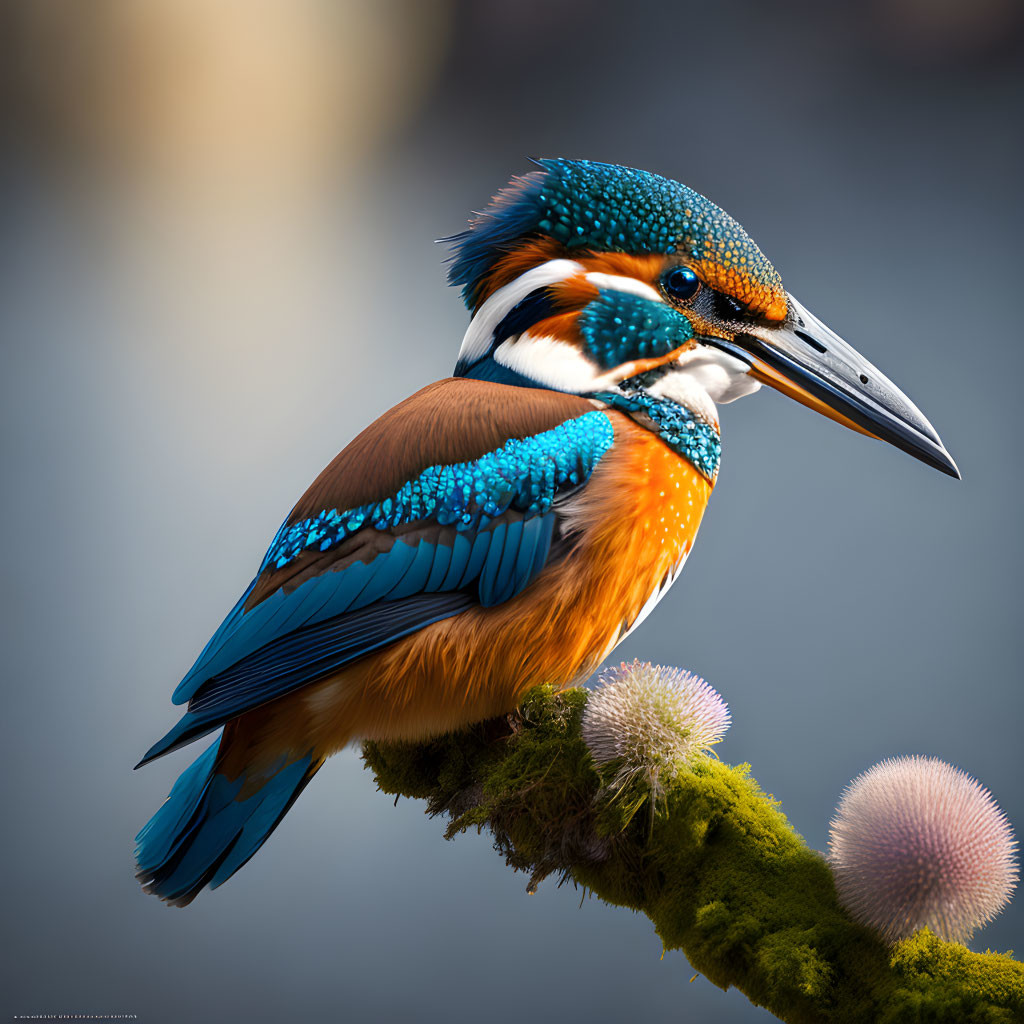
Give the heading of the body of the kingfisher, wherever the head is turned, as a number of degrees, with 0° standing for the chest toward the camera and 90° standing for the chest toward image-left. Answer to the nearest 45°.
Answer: approximately 270°
